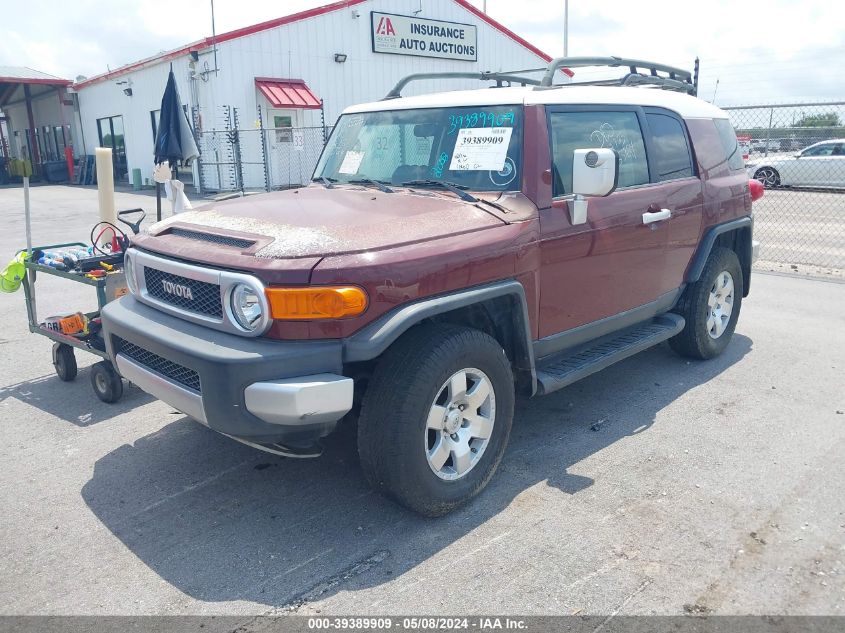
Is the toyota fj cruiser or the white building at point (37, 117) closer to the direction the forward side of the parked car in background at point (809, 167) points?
the white building

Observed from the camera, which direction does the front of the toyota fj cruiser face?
facing the viewer and to the left of the viewer

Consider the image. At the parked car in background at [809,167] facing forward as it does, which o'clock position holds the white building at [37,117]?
The white building is roughly at 12 o'clock from the parked car in background.

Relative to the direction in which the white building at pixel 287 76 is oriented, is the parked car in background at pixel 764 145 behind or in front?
in front

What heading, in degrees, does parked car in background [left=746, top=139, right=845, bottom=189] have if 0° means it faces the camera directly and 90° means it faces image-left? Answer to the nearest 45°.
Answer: approximately 90°

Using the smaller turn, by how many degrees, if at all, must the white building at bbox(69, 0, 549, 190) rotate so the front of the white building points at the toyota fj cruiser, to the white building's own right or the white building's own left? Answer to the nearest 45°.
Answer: approximately 45° to the white building's own right

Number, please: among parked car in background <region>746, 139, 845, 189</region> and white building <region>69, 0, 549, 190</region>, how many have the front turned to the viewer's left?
1

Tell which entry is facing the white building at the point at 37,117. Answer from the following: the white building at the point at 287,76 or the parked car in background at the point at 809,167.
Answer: the parked car in background

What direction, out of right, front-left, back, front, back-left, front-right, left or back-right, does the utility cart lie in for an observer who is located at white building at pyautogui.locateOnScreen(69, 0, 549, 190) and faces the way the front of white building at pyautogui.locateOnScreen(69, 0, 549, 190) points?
front-right

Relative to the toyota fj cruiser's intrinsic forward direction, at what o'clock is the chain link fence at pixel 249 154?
The chain link fence is roughly at 4 o'clock from the toyota fj cruiser.

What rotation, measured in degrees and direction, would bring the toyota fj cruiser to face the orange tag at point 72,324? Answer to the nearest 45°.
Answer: approximately 90° to its right

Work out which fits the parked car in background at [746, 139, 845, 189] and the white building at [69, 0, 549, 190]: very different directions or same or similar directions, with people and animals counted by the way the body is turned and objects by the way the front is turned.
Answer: very different directions

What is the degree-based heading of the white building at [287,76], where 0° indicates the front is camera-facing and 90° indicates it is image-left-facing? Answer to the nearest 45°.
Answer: approximately 315°

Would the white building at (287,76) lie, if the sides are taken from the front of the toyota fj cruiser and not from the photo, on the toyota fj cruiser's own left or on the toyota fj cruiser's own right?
on the toyota fj cruiser's own right

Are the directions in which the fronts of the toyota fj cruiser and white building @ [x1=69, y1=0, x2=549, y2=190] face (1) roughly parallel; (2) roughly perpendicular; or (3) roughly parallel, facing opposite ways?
roughly perpendicular
